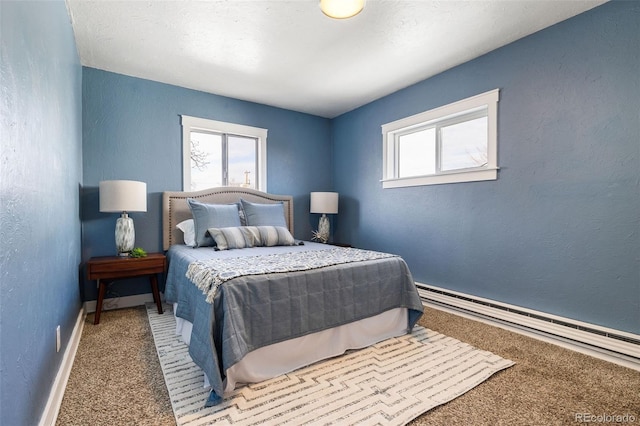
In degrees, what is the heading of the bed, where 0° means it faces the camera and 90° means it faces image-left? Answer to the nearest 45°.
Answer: approximately 315°

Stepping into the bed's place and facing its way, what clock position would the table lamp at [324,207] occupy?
The table lamp is roughly at 8 o'clock from the bed.

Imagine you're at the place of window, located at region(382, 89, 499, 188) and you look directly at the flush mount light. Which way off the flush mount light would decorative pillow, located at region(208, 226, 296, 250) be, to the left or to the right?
right

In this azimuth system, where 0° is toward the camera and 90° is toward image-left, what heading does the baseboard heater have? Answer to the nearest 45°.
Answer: approximately 45°

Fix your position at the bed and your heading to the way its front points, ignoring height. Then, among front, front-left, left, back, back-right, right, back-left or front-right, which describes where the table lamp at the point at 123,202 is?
back
